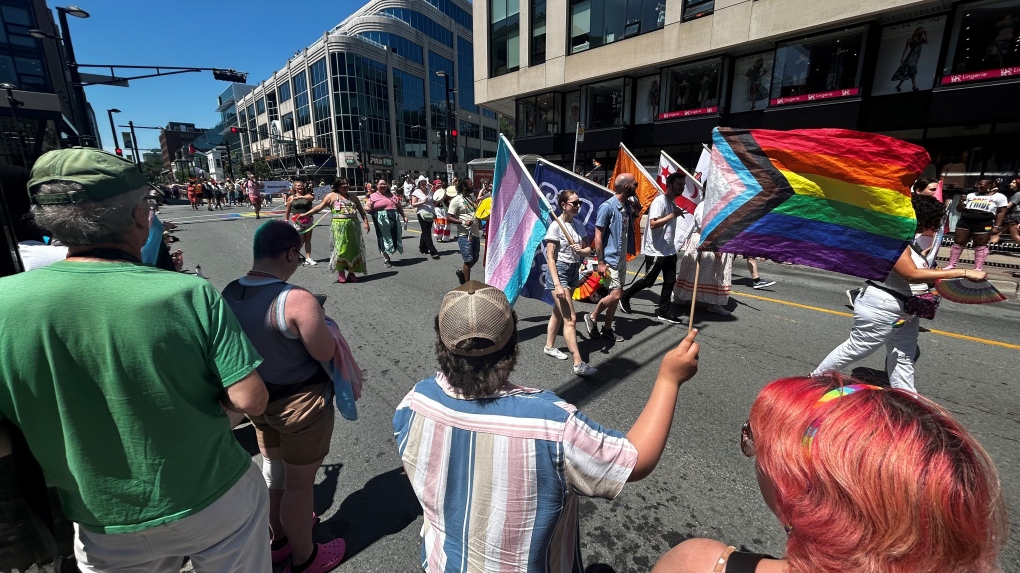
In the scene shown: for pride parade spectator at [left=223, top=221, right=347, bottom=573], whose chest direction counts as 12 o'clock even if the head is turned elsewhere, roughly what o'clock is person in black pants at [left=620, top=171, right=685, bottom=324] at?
The person in black pants is roughly at 1 o'clock from the pride parade spectator.

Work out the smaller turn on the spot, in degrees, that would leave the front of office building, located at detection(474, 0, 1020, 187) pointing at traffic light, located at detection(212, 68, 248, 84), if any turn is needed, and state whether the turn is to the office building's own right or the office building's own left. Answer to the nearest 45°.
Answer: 0° — it already faces it

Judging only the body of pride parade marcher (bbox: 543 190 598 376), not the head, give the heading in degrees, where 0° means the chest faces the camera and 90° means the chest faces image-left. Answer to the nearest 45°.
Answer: approximately 315°

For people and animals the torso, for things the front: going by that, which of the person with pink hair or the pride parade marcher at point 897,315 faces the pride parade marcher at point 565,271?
the person with pink hair

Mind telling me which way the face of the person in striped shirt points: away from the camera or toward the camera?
away from the camera

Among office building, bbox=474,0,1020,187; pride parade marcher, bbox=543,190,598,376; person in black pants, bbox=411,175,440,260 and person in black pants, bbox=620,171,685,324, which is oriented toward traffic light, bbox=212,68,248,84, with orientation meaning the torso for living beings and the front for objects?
the office building

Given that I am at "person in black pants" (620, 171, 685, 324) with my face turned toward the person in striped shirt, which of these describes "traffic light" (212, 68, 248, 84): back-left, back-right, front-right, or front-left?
back-right

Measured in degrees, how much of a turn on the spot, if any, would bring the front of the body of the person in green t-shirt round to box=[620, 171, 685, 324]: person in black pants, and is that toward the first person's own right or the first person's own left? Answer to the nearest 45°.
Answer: approximately 45° to the first person's own right

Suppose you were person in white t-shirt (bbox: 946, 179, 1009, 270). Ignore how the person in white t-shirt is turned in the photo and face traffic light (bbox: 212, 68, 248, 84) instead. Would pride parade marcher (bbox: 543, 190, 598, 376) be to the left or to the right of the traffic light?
left

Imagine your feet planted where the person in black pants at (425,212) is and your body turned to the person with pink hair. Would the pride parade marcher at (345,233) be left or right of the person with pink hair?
right

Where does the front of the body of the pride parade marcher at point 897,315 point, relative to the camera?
to the viewer's right

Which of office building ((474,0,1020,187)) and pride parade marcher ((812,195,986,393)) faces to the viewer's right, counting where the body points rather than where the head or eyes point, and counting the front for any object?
the pride parade marcher
